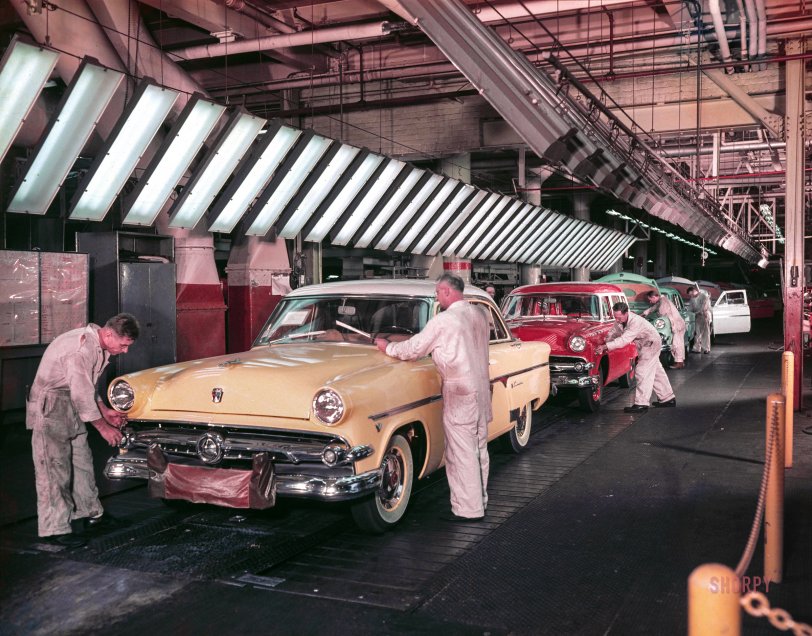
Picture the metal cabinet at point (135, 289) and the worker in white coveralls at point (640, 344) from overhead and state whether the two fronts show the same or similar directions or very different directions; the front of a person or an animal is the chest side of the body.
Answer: very different directions

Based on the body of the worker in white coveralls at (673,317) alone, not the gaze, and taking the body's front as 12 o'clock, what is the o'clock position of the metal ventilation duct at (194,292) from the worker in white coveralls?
The metal ventilation duct is roughly at 11 o'clock from the worker in white coveralls.

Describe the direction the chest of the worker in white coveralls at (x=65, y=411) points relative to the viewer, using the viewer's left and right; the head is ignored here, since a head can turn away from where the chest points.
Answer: facing to the right of the viewer

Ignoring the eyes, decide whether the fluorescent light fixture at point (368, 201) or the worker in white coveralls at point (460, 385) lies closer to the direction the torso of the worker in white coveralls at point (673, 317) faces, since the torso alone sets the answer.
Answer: the fluorescent light fixture

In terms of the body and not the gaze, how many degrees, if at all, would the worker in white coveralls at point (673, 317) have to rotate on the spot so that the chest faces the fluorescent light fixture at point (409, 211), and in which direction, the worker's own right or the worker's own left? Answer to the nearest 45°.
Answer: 0° — they already face it

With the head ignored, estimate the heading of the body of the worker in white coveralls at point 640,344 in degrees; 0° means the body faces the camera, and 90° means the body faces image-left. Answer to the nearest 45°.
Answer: approximately 90°

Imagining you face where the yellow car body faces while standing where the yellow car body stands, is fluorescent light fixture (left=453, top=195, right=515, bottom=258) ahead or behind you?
behind

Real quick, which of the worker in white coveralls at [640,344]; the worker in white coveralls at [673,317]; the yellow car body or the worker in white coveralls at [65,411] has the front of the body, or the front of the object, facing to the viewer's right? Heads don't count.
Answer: the worker in white coveralls at [65,411]

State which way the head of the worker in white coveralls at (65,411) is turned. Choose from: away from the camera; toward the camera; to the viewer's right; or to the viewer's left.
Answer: to the viewer's right

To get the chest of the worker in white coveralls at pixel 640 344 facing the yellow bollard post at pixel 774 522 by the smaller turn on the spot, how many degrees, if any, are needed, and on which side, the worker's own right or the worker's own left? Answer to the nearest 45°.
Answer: approximately 90° to the worker's own left

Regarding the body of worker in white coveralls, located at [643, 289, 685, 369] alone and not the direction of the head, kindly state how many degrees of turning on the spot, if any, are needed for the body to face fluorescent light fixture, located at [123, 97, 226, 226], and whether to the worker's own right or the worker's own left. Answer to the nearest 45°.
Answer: approximately 45° to the worker's own left

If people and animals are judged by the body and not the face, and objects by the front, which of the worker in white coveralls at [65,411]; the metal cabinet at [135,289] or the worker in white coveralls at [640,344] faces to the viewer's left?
the worker in white coveralls at [640,344]
